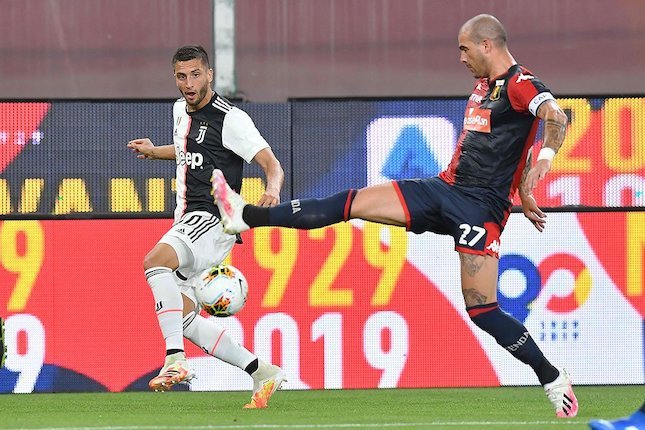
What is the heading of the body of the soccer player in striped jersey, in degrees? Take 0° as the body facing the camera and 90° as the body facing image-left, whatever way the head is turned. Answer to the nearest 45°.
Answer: approximately 45°
